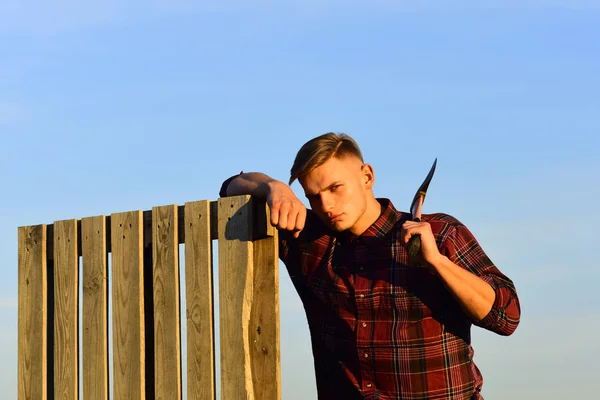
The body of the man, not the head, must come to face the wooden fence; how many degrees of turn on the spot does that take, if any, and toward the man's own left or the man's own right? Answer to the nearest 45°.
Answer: approximately 45° to the man's own right

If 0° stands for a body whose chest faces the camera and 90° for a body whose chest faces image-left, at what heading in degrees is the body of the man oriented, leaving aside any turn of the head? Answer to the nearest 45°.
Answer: approximately 45°

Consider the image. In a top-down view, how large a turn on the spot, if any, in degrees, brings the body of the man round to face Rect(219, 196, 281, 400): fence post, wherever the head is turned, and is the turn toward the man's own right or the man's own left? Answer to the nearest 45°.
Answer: approximately 45° to the man's own right
